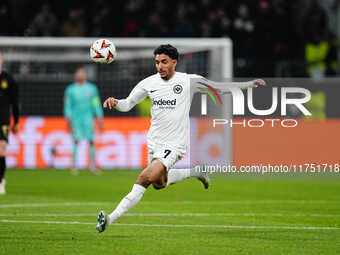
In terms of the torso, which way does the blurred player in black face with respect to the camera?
toward the camera

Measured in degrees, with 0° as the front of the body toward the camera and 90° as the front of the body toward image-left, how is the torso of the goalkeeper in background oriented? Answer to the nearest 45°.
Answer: approximately 0°

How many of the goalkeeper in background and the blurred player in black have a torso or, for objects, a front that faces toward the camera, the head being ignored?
2

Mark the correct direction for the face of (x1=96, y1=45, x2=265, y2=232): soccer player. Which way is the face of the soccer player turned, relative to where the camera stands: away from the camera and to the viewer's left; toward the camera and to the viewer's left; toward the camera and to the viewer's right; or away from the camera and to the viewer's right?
toward the camera and to the viewer's left

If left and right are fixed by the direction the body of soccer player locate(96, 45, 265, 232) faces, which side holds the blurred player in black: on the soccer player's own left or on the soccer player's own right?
on the soccer player's own right

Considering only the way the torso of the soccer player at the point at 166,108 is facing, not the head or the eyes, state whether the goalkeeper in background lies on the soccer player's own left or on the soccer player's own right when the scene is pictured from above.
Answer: on the soccer player's own right

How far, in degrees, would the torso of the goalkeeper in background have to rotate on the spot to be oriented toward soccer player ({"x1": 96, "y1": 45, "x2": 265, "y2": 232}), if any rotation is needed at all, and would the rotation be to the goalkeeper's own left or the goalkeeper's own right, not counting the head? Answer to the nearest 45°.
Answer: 0° — they already face them

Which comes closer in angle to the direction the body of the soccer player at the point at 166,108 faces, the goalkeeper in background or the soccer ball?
the soccer ball

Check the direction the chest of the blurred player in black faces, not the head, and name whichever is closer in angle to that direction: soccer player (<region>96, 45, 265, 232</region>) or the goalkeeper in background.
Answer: the soccer player

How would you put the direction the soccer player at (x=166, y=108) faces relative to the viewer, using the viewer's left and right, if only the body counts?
facing the viewer and to the left of the viewer

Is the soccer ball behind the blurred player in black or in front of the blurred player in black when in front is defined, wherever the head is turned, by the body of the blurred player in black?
in front
